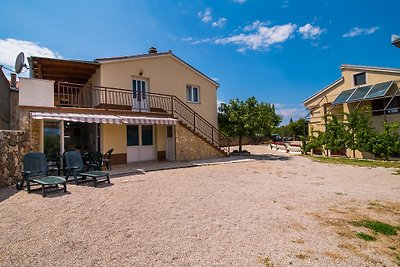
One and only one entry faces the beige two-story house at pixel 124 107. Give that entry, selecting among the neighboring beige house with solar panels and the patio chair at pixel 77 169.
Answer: the neighboring beige house with solar panels

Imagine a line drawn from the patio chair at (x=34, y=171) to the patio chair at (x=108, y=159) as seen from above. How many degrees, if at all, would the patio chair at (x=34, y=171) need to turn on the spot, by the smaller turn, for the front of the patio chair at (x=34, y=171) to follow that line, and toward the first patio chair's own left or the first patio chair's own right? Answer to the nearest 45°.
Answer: approximately 90° to the first patio chair's own left

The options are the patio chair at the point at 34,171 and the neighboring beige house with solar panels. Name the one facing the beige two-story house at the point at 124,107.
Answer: the neighboring beige house with solar panels

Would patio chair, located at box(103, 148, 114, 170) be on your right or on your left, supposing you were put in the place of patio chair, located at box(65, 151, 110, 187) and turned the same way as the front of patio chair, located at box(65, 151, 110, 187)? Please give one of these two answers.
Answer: on your left
